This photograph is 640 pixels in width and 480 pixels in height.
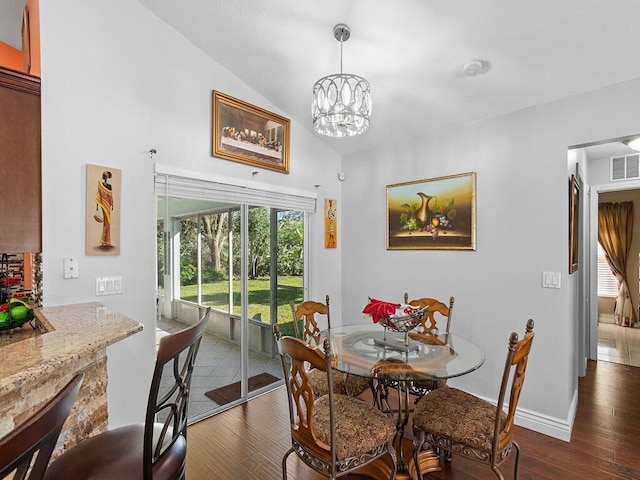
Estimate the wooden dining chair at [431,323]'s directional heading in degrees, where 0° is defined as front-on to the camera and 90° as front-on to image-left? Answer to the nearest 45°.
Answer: approximately 45°

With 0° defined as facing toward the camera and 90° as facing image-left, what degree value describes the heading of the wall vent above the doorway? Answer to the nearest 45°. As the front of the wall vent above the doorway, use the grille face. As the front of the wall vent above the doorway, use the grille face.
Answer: approximately 45°

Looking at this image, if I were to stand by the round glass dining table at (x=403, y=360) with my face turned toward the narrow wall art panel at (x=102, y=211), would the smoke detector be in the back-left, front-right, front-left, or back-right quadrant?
back-right

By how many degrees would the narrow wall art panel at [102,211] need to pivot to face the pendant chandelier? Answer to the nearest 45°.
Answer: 0° — it already faces it

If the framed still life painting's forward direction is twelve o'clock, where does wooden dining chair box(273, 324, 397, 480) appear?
The wooden dining chair is roughly at 11 o'clock from the framed still life painting.

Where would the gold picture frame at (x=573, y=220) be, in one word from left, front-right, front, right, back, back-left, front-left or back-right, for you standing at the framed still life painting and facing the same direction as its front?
back-left

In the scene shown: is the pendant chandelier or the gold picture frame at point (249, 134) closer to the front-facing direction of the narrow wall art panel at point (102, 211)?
the pendant chandelier

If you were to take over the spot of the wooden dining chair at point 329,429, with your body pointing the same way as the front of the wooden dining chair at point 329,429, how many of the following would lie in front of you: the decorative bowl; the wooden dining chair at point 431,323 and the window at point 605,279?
3

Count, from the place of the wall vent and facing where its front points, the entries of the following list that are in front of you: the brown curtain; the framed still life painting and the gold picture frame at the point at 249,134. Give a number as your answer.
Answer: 2

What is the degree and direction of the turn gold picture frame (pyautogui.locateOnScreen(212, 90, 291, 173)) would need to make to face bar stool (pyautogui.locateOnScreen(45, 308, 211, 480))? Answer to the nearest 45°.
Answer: approximately 45° to its right

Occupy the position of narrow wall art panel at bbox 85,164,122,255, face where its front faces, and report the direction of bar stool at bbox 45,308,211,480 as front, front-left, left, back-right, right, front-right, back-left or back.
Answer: front-right
